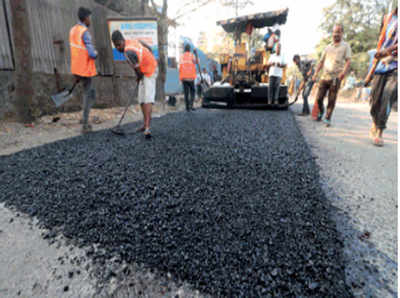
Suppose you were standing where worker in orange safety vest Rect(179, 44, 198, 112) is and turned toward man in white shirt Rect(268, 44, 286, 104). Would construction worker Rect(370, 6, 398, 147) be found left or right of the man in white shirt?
right

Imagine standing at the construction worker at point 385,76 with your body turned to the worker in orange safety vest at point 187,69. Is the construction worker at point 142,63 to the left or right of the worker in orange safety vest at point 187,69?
left

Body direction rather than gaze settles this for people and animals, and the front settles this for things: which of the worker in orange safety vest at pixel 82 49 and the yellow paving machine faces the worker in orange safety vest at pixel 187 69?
the worker in orange safety vest at pixel 82 49

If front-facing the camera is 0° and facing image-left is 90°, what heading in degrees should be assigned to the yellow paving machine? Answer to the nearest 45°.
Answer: approximately 180°

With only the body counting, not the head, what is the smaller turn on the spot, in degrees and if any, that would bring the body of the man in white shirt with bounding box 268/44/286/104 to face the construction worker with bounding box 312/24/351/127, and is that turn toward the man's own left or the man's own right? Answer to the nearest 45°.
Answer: approximately 45° to the man's own left

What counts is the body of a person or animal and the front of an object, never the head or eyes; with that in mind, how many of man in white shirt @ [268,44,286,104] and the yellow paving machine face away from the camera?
1

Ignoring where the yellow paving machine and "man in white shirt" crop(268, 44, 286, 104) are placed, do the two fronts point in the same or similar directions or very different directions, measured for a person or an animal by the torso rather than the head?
very different directions

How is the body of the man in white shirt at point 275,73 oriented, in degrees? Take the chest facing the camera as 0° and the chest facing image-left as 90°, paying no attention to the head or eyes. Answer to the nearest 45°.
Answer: approximately 0°

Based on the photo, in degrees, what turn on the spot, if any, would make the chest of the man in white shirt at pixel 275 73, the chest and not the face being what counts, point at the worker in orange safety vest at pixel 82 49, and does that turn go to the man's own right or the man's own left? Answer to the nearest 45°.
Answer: approximately 45° to the man's own right

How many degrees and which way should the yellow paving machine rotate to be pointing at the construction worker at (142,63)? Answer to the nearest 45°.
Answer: approximately 180°
